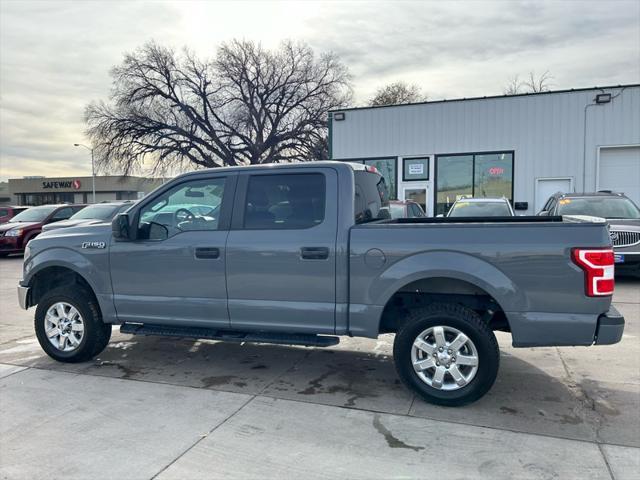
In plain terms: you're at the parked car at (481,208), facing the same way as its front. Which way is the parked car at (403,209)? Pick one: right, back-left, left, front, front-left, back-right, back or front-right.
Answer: right

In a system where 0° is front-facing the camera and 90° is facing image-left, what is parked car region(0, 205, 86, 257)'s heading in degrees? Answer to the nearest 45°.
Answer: approximately 45°

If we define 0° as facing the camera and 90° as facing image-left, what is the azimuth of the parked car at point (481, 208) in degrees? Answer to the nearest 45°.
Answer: approximately 0°

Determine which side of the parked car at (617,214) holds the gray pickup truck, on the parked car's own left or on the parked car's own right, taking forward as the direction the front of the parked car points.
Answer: on the parked car's own right

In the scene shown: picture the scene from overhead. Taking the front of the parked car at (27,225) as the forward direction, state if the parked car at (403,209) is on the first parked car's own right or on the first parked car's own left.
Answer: on the first parked car's own left

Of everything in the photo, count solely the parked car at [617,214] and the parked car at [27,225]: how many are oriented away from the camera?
0

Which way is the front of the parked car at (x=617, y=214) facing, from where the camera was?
facing the viewer and to the right of the viewer

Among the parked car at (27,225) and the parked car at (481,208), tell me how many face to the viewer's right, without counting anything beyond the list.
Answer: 0

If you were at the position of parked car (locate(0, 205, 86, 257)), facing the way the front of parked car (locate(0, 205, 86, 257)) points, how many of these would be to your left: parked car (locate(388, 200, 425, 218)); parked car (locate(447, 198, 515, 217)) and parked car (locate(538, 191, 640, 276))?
3
